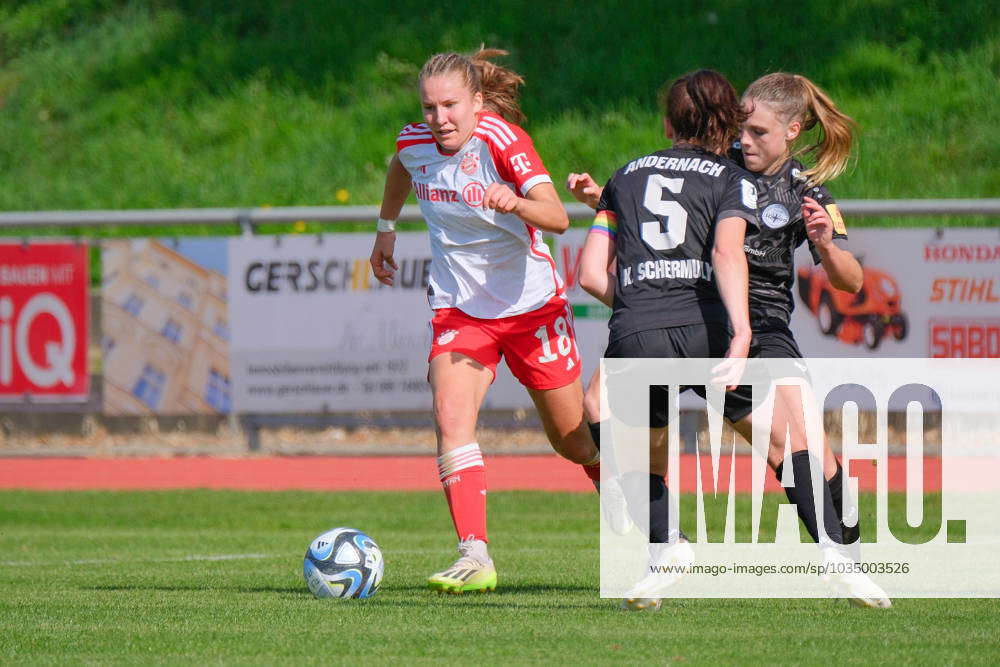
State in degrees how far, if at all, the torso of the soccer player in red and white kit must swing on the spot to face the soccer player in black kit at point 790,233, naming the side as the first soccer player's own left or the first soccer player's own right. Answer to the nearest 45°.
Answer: approximately 90° to the first soccer player's own left

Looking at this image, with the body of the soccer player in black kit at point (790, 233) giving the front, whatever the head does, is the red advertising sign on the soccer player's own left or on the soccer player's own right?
on the soccer player's own right

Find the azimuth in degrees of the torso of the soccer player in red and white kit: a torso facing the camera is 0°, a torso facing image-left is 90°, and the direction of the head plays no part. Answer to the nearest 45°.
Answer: approximately 45°

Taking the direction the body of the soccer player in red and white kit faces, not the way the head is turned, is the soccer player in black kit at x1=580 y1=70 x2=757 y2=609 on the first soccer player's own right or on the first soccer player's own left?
on the first soccer player's own left

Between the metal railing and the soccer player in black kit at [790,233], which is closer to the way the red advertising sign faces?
the soccer player in black kit

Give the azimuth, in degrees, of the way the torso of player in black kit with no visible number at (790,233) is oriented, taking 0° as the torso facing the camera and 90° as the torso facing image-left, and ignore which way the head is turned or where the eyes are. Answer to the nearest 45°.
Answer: approximately 45°
